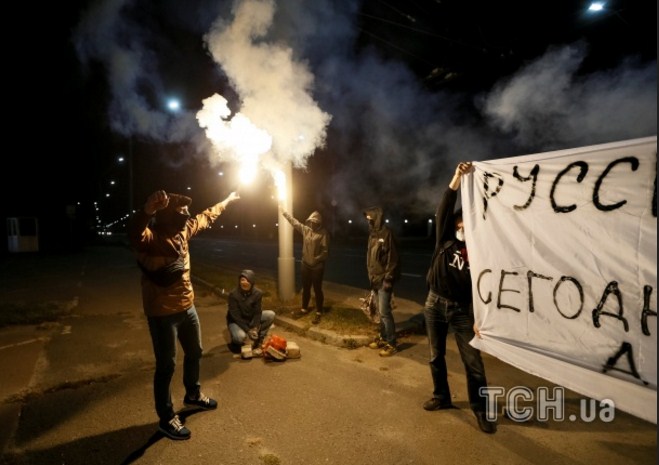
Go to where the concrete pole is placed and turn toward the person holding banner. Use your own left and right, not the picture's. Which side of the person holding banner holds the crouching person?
right

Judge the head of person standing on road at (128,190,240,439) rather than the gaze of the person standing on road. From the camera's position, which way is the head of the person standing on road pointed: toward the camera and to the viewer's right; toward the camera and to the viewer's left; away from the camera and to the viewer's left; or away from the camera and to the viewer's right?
toward the camera and to the viewer's right

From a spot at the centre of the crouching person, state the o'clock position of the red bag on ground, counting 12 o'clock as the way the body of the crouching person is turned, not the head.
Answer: The red bag on ground is roughly at 11 o'clock from the crouching person.

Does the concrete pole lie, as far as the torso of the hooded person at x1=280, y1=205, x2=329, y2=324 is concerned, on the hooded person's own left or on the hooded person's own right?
on the hooded person's own right

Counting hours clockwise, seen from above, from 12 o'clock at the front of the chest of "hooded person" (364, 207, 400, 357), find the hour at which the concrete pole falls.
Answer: The concrete pole is roughly at 3 o'clock from the hooded person.

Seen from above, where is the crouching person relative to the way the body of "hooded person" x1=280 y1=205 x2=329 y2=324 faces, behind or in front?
in front

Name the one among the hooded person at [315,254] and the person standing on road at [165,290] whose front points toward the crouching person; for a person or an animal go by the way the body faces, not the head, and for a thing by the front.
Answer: the hooded person

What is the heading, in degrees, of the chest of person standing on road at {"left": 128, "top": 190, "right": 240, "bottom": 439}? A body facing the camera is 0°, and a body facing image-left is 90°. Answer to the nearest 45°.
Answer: approximately 315°

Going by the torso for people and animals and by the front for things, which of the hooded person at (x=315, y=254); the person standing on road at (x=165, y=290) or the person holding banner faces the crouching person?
the hooded person

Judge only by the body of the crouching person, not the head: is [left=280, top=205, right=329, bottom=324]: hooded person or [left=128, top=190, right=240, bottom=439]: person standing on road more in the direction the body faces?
the person standing on road

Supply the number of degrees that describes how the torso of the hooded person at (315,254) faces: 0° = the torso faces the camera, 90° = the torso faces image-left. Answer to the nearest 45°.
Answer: approximately 45°

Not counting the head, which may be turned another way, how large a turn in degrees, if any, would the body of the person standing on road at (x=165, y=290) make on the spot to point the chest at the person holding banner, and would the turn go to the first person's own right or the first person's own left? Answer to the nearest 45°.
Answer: approximately 45° to the first person's own left

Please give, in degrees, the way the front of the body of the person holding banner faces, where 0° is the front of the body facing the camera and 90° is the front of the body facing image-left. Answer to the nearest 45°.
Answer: approximately 0°

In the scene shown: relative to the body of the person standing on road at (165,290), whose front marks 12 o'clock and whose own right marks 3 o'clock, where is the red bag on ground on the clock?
The red bag on ground is roughly at 9 o'clock from the person standing on road.

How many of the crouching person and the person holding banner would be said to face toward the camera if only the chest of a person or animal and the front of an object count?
2
